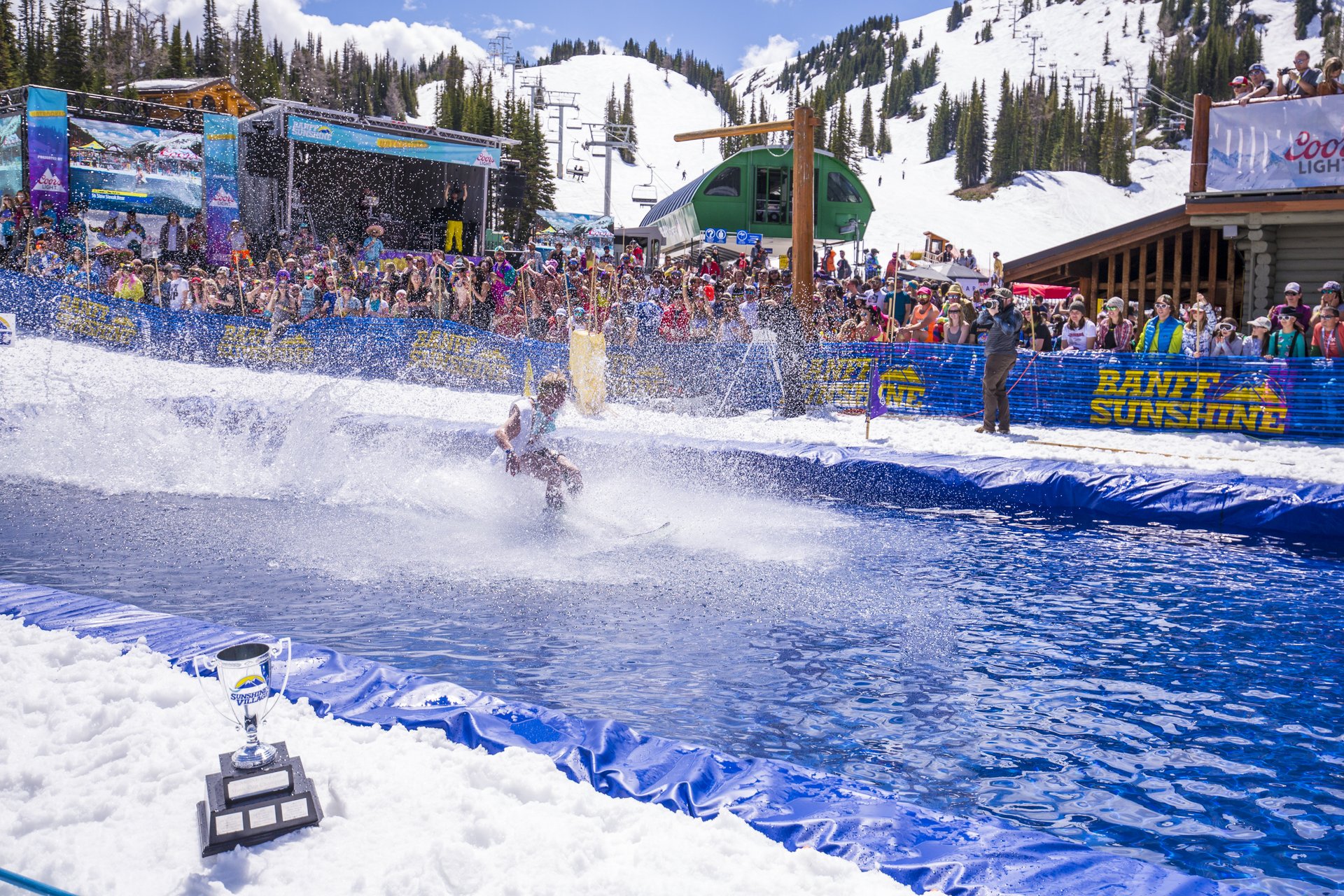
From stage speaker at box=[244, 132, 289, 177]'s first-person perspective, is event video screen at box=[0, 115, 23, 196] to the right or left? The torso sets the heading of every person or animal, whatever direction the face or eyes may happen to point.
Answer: on its right

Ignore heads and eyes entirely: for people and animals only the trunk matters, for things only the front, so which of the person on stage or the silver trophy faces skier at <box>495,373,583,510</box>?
the person on stage

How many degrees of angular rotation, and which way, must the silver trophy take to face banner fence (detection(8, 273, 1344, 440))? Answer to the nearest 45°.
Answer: approximately 135° to its left

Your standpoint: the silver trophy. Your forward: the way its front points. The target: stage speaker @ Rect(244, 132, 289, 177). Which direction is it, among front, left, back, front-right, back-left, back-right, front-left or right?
back

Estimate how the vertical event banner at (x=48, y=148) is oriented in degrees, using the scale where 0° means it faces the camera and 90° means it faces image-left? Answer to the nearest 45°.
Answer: approximately 0°

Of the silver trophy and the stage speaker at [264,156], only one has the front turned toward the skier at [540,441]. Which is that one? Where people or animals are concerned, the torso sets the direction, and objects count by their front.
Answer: the stage speaker

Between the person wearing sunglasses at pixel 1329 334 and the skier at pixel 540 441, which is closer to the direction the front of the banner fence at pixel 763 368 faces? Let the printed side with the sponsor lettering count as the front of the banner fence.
the skier

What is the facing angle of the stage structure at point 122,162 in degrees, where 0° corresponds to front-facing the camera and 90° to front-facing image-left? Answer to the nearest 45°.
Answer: approximately 315°
